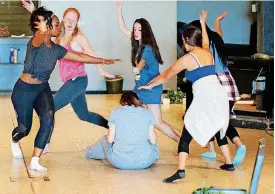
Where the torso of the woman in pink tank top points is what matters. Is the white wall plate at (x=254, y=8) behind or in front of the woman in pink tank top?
behind

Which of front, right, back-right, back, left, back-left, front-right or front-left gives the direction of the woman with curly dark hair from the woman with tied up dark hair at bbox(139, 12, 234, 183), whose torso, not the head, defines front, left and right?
front-left

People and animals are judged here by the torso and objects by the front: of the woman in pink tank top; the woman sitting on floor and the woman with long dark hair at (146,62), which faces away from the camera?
the woman sitting on floor

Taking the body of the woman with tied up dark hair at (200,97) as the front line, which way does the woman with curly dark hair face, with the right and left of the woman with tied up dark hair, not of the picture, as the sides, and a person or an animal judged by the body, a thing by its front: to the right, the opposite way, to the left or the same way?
the opposite way

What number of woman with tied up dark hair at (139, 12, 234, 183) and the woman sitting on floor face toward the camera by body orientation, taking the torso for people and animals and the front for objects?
0

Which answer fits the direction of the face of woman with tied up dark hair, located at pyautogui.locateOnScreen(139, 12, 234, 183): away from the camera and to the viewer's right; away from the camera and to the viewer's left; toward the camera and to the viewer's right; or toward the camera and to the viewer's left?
away from the camera and to the viewer's left

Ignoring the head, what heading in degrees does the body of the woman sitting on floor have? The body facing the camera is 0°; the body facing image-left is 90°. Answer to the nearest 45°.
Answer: approximately 180°

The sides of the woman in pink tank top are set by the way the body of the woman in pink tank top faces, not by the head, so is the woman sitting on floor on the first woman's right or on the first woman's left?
on the first woman's left

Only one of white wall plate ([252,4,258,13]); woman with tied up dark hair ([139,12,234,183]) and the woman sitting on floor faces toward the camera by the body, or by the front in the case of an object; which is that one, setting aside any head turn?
the white wall plate

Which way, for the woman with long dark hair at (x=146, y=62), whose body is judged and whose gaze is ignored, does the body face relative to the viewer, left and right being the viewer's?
facing the viewer and to the left of the viewer

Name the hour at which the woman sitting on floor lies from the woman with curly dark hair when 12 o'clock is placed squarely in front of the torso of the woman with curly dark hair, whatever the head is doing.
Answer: The woman sitting on floor is roughly at 11 o'clock from the woman with curly dark hair.

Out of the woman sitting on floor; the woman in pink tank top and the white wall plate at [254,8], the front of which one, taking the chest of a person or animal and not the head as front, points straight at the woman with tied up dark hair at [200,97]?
the white wall plate
